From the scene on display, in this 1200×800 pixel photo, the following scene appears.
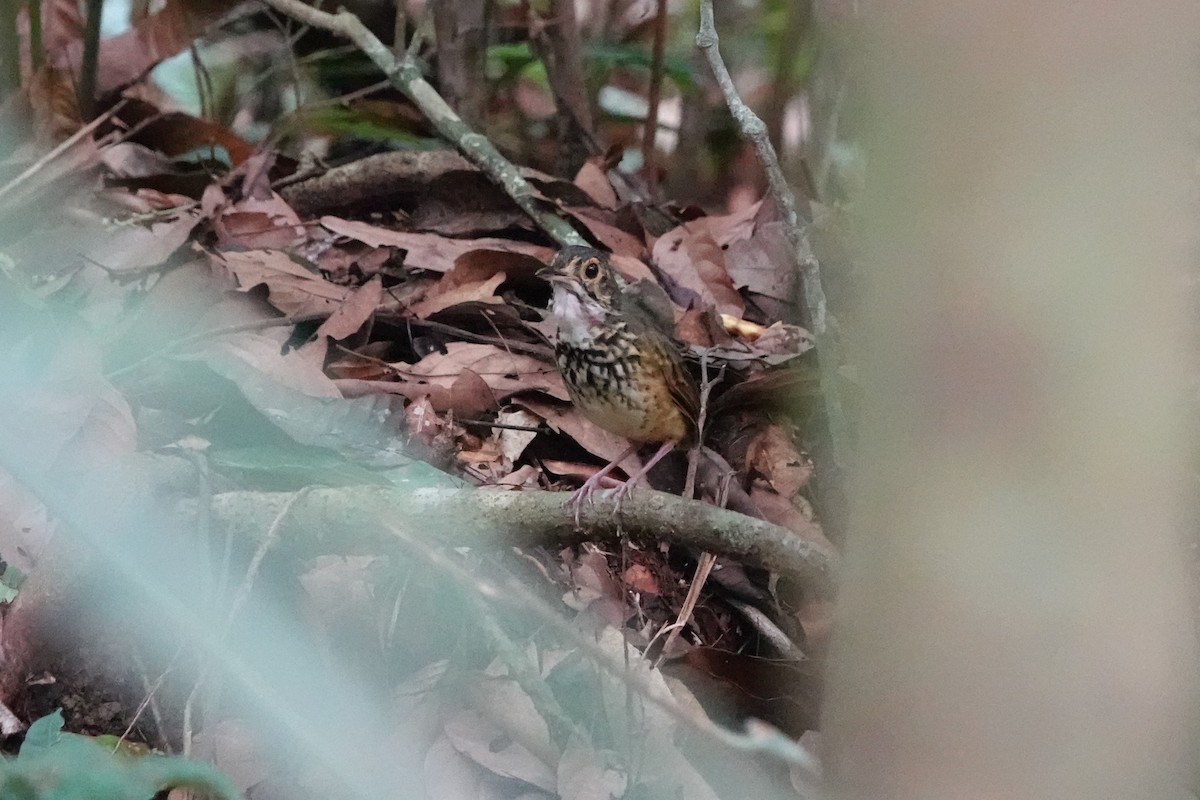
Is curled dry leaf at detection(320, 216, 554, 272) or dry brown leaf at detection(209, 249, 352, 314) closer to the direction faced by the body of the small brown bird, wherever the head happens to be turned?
the dry brown leaf

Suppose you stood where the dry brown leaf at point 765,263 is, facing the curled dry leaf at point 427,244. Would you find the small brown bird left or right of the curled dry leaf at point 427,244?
left

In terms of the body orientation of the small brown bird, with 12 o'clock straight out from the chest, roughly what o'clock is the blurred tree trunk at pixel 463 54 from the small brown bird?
The blurred tree trunk is roughly at 4 o'clock from the small brown bird.

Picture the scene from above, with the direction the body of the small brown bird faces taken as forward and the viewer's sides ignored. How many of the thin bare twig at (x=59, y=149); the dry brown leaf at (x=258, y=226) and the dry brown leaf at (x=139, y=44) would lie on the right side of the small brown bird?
3

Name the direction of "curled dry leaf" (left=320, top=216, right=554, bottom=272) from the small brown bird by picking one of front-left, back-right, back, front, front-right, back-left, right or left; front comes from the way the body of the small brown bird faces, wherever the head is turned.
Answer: right

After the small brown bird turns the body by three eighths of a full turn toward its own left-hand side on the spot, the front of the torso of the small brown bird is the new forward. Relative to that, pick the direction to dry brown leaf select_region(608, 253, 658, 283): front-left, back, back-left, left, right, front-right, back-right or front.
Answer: left

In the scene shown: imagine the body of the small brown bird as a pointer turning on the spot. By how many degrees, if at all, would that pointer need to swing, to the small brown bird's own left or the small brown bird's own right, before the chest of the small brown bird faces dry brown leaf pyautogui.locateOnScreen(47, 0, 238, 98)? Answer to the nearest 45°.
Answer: approximately 90° to the small brown bird's own right

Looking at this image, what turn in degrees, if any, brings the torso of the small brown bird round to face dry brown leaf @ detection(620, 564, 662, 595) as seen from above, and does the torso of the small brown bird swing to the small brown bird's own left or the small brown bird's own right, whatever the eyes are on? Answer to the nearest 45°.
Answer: approximately 45° to the small brown bird's own left

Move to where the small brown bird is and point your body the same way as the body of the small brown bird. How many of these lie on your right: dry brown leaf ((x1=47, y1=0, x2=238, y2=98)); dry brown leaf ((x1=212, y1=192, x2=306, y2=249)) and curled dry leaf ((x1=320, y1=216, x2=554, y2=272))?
3

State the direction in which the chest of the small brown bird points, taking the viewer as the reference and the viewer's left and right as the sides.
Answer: facing the viewer and to the left of the viewer

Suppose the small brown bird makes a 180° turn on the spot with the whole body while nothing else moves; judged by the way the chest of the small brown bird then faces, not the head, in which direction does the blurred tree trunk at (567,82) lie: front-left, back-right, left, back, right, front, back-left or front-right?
front-left

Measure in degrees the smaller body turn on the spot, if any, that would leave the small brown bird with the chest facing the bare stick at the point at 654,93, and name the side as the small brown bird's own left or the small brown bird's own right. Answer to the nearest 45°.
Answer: approximately 135° to the small brown bird's own right
